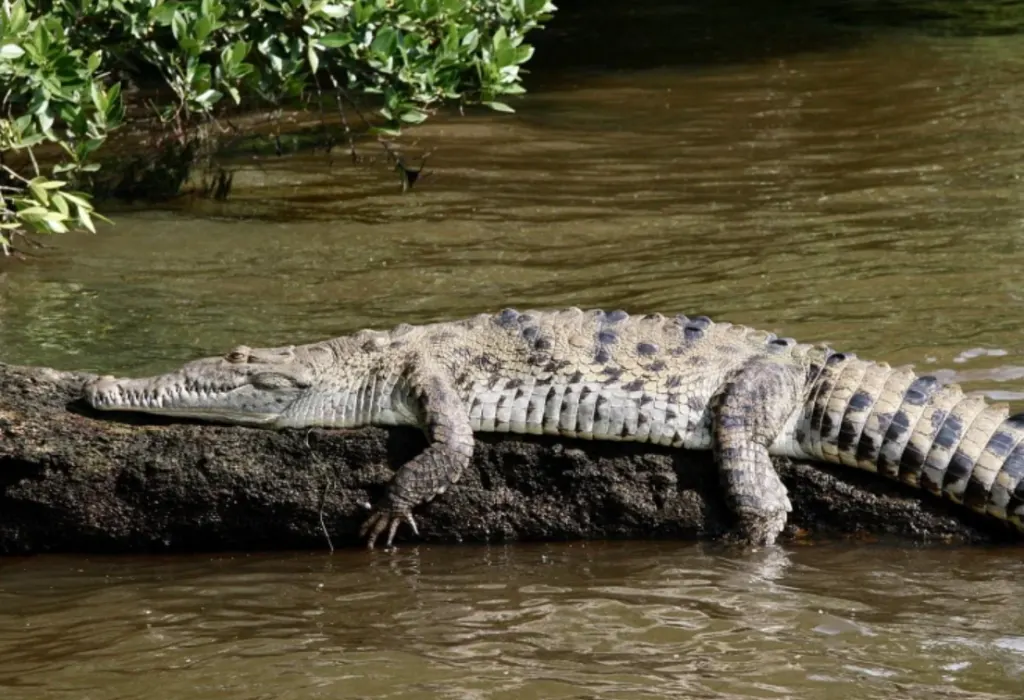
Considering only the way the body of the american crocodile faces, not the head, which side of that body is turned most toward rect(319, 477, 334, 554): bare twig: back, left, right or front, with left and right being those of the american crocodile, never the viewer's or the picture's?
front

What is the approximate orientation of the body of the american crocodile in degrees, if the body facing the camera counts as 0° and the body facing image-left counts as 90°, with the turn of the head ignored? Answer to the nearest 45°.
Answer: approximately 90°
